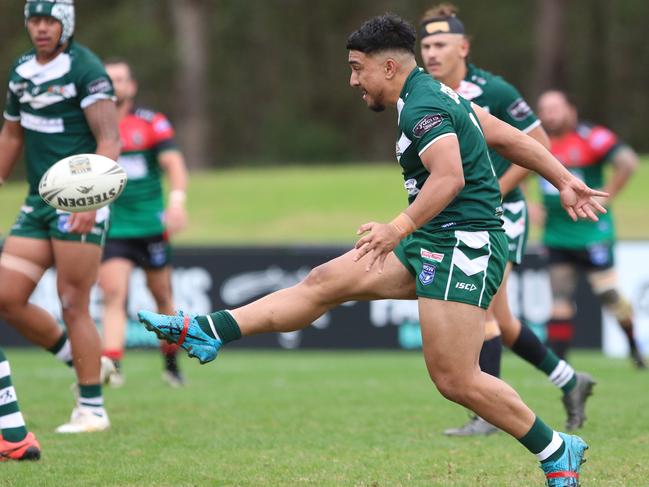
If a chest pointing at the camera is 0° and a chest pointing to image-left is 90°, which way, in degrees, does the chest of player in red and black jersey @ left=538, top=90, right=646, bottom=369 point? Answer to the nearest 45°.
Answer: approximately 45°

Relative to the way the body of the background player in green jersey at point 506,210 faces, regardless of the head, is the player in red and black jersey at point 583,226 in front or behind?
behind

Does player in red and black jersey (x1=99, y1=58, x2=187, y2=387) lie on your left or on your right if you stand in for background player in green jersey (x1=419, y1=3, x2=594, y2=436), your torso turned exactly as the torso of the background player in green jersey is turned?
on your right

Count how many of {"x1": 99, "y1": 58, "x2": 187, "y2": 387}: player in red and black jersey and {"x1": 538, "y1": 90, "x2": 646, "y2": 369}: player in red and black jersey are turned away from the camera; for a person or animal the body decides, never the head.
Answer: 0

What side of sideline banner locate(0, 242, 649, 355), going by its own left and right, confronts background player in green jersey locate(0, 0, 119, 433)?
front

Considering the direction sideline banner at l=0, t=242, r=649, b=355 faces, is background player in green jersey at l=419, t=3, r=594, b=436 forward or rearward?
forward

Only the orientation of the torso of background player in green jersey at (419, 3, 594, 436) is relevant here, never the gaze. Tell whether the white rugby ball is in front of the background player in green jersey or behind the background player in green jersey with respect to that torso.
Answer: in front

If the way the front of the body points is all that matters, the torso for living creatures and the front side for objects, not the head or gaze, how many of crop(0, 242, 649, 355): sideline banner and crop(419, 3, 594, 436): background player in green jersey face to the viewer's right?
0

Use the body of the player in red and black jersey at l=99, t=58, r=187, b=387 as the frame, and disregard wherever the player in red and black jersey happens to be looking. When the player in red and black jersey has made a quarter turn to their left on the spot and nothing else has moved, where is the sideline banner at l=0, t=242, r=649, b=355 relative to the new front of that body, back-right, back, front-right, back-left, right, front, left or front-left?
left

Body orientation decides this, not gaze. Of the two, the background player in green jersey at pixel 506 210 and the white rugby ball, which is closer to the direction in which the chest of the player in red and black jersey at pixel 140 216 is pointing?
the white rugby ball

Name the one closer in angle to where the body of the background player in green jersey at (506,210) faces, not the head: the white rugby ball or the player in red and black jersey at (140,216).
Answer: the white rugby ball

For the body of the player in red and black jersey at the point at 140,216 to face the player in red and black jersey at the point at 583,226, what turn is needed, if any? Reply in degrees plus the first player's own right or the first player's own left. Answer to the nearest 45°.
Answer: approximately 135° to the first player's own left
